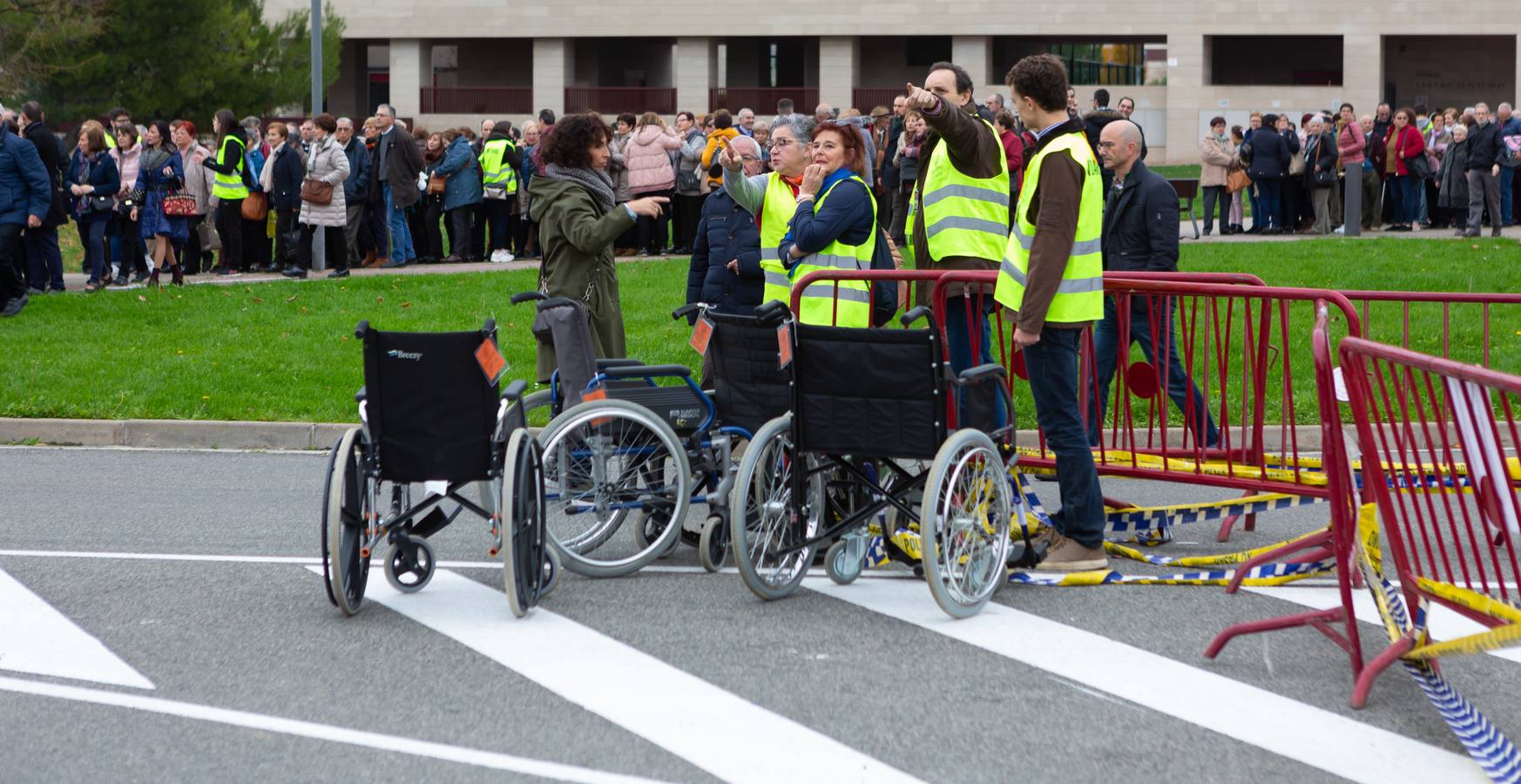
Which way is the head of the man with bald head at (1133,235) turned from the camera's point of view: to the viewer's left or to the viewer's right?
to the viewer's left

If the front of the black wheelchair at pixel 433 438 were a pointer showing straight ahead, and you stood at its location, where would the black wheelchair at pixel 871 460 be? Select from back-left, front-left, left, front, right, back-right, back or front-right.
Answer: right

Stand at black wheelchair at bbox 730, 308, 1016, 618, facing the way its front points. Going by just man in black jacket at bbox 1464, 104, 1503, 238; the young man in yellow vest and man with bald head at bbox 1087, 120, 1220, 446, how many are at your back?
0

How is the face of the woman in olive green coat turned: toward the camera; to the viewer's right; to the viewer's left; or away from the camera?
to the viewer's right

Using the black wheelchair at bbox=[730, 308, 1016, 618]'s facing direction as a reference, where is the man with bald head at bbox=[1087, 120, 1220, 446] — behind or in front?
in front

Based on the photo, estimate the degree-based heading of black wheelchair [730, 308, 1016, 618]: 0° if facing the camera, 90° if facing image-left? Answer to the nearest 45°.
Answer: approximately 225°

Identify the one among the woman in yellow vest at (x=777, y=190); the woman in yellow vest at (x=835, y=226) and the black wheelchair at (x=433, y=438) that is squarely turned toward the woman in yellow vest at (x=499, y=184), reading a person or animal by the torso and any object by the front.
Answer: the black wheelchair

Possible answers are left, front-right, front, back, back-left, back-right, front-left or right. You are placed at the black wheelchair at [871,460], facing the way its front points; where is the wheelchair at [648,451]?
left

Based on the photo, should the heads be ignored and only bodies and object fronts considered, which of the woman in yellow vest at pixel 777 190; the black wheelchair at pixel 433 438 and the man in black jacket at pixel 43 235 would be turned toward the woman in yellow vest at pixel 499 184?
the black wheelchair

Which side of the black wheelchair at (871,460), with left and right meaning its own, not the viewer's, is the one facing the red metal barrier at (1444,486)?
right

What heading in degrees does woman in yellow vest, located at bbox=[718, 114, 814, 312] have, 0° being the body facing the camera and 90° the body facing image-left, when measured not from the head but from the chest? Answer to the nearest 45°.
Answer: approximately 45°

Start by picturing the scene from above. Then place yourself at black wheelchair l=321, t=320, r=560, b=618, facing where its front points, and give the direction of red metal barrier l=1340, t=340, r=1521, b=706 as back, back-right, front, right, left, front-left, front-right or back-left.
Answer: back-right

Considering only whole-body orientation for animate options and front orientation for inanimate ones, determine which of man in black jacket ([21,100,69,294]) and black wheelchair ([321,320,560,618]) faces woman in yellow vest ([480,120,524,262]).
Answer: the black wheelchair

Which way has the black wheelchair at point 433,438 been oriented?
away from the camera

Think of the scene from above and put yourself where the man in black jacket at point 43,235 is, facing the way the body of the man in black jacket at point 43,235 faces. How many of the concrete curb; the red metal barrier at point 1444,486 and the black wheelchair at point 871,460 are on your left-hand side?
3

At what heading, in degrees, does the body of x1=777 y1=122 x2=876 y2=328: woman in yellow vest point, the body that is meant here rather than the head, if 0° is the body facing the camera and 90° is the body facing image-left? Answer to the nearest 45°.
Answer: approximately 45°
